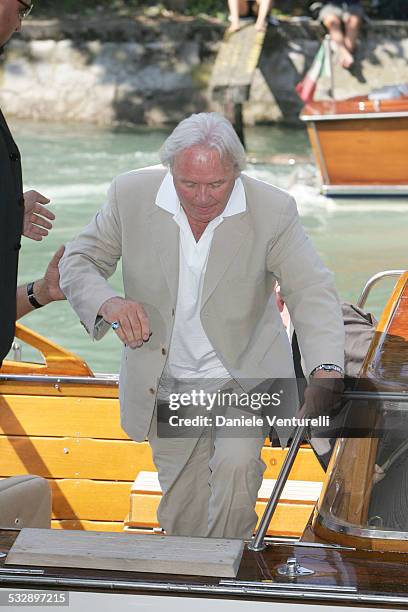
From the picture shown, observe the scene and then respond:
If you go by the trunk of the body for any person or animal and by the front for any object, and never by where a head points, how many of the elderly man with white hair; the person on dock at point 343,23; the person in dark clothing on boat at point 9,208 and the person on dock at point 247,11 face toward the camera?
3

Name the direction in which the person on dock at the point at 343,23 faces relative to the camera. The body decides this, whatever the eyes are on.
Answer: toward the camera

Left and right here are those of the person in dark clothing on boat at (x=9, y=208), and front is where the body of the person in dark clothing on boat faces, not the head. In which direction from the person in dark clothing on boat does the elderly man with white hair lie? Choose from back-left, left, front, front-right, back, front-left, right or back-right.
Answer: front

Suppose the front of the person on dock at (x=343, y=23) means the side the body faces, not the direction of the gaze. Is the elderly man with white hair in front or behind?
in front

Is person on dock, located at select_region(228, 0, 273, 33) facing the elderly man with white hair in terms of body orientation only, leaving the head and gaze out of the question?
yes

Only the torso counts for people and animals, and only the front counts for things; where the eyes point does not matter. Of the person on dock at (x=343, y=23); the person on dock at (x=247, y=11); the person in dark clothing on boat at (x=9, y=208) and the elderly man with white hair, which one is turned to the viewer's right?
the person in dark clothing on boat at (x=9, y=208)

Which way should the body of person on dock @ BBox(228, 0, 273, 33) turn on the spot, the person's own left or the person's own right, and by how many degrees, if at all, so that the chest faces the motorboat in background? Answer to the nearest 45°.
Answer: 0° — they already face it

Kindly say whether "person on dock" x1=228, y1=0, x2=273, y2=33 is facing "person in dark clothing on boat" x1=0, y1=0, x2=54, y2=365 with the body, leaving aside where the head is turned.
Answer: yes

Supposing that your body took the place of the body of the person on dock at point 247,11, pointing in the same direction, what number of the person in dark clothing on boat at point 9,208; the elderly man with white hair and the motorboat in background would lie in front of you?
3

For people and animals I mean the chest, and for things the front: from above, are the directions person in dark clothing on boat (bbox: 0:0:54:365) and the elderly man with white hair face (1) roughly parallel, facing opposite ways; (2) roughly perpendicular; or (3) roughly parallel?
roughly perpendicular

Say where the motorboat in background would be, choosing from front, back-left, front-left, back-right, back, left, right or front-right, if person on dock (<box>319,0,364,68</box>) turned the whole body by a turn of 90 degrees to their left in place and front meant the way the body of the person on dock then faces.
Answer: right

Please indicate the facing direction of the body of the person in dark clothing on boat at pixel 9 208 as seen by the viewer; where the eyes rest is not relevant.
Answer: to the viewer's right

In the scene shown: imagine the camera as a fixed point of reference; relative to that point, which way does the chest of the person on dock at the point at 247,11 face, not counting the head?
toward the camera

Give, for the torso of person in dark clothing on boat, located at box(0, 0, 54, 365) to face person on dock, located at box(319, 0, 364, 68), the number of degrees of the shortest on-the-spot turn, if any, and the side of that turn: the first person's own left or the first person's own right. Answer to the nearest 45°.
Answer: approximately 90° to the first person's own left
